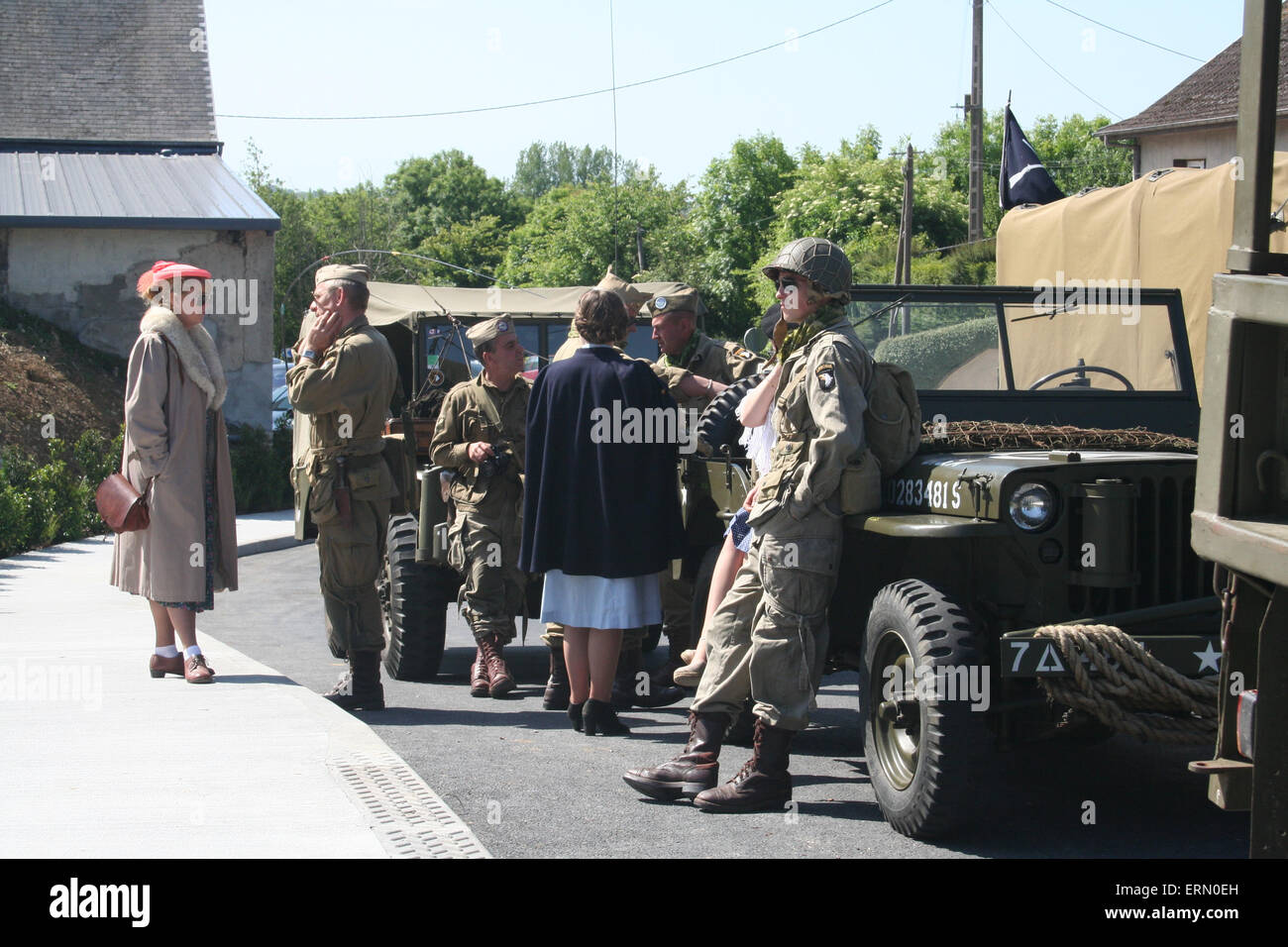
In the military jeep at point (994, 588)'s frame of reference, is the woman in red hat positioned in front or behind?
behind

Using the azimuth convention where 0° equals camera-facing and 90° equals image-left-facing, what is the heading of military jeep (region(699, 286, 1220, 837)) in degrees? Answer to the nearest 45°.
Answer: approximately 315°

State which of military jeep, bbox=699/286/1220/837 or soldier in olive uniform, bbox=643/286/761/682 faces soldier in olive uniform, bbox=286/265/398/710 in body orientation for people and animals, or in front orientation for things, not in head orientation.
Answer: soldier in olive uniform, bbox=643/286/761/682

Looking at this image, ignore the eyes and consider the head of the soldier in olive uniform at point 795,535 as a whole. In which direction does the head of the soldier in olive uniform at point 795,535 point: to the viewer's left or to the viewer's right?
to the viewer's left

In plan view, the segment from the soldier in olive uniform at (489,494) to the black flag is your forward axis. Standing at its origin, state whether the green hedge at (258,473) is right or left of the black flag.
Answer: left

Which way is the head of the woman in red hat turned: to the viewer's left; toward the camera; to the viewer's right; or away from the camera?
to the viewer's right

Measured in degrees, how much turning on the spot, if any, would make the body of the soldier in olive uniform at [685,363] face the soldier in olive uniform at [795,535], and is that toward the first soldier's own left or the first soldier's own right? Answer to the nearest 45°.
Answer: approximately 45° to the first soldier's own left

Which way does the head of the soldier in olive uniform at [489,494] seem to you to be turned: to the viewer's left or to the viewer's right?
to the viewer's right

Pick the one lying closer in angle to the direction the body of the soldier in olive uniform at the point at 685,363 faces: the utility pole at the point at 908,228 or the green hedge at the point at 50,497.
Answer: the green hedge

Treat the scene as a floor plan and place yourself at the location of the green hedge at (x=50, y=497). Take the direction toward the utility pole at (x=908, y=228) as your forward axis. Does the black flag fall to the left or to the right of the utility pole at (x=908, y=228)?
right
